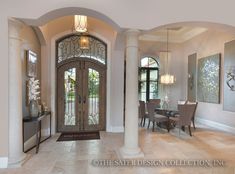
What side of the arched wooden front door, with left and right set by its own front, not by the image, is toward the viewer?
front

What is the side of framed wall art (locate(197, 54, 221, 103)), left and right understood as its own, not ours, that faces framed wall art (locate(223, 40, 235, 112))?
left

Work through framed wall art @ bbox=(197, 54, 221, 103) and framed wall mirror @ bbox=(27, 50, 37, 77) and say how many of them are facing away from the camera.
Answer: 0

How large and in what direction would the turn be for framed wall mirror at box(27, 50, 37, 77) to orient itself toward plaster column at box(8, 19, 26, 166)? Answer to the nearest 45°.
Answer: approximately 45° to its right

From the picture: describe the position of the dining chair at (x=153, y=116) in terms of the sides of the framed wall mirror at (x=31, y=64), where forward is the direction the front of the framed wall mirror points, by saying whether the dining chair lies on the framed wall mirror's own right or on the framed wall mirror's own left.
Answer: on the framed wall mirror's own left

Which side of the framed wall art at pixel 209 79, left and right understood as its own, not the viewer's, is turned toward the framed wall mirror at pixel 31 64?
front

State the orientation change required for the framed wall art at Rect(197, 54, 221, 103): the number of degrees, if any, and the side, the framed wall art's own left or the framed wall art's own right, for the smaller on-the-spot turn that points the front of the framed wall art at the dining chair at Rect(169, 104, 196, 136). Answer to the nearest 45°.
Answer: approximately 45° to the framed wall art's own left

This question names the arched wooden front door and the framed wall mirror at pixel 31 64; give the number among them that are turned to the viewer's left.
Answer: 0

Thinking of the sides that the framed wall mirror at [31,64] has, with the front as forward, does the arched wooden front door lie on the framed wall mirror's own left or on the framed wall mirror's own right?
on the framed wall mirror's own left

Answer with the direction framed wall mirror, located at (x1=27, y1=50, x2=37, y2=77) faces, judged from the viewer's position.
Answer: facing the viewer and to the right of the viewer

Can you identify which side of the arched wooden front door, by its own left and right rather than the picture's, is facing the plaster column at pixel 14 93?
front

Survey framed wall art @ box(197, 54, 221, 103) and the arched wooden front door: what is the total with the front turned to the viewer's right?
0

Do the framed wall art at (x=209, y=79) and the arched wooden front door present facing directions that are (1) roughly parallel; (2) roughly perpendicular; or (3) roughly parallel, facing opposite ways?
roughly perpendicular
